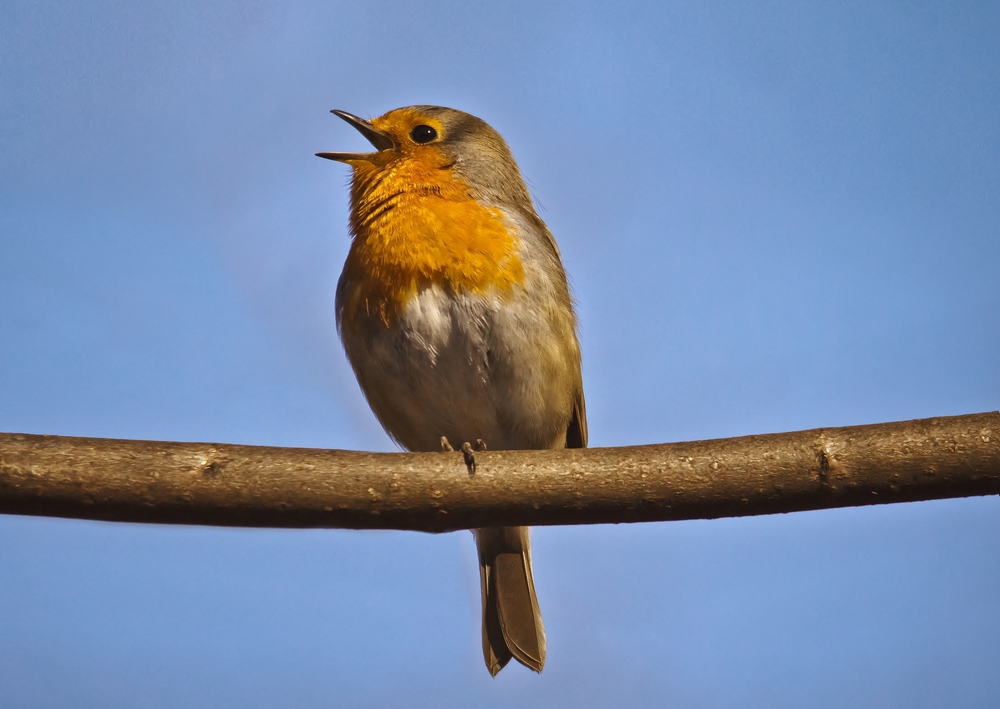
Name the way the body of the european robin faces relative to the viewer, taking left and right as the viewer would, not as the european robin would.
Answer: facing the viewer and to the left of the viewer
